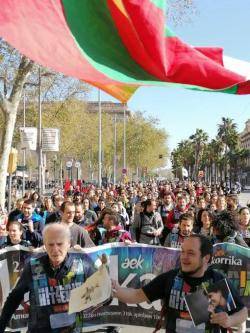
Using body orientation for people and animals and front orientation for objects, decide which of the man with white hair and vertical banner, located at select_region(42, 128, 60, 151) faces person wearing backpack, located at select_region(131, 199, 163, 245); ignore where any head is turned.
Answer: the vertical banner

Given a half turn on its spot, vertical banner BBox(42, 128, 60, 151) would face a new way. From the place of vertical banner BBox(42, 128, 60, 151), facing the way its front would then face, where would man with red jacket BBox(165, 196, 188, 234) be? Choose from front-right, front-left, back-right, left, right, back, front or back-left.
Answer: back

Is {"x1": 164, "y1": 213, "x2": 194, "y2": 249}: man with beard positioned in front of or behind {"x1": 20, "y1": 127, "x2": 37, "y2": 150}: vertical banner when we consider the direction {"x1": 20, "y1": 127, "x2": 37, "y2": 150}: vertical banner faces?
in front

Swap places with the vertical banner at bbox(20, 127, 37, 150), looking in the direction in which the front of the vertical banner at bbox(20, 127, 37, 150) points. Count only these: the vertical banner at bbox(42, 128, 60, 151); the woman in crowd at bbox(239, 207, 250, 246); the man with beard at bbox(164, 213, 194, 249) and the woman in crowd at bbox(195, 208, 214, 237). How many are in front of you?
3

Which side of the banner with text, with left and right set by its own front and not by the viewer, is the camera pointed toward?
front

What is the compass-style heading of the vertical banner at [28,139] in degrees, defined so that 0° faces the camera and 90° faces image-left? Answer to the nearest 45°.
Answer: approximately 0°

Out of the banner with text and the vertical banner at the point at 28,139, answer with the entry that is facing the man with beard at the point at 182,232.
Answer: the vertical banner

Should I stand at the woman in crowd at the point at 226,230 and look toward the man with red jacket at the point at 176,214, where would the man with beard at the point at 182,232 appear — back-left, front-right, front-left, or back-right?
front-left

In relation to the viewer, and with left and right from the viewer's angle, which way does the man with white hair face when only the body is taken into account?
facing the viewer

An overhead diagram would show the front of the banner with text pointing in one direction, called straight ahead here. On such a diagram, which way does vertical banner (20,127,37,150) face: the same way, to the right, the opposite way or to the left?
the same way

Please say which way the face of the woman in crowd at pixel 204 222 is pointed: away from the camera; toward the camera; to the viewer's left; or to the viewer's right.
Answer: toward the camera

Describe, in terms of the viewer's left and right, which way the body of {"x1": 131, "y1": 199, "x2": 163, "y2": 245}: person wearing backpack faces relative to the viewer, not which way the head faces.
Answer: facing the viewer and to the right of the viewer
